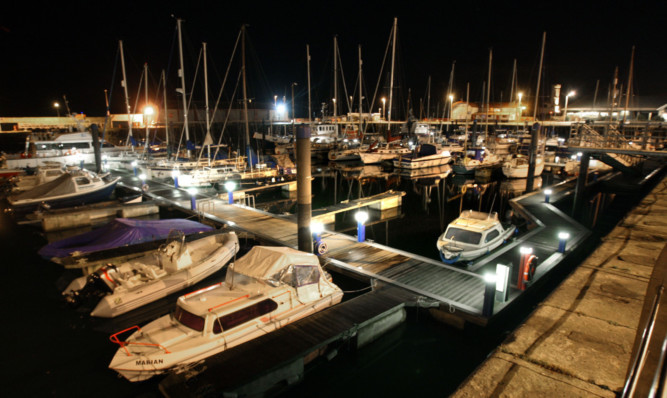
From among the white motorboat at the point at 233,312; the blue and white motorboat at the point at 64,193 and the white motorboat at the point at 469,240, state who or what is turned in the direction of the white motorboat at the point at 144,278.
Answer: the white motorboat at the point at 469,240

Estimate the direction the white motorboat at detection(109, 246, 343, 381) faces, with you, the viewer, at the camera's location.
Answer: facing the viewer and to the left of the viewer

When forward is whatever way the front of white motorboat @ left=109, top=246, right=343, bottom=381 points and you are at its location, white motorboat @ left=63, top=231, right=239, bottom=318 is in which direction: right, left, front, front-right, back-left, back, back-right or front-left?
right

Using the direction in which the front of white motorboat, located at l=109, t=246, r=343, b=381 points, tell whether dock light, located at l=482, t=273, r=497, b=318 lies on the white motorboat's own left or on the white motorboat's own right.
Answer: on the white motorboat's own left

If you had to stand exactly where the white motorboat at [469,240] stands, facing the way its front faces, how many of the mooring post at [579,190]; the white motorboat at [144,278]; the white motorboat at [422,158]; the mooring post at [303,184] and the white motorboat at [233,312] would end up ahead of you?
3

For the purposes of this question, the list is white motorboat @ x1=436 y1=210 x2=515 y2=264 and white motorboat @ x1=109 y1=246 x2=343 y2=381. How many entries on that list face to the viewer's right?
0

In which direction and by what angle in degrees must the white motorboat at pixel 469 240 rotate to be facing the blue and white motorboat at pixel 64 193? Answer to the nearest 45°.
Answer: approximately 45° to its right

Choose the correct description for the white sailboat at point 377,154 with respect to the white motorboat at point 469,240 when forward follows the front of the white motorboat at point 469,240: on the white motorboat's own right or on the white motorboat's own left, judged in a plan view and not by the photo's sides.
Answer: on the white motorboat's own right

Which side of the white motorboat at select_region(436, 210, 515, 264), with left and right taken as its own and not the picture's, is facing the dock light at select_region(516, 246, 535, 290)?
left

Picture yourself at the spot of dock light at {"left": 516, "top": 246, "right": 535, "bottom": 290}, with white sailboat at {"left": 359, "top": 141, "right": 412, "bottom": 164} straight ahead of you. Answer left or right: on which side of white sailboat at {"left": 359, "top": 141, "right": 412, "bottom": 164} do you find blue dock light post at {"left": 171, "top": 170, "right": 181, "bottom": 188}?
left

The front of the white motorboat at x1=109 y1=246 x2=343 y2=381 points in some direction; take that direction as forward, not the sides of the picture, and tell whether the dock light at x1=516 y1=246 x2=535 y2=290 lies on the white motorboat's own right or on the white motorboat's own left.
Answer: on the white motorboat's own left
